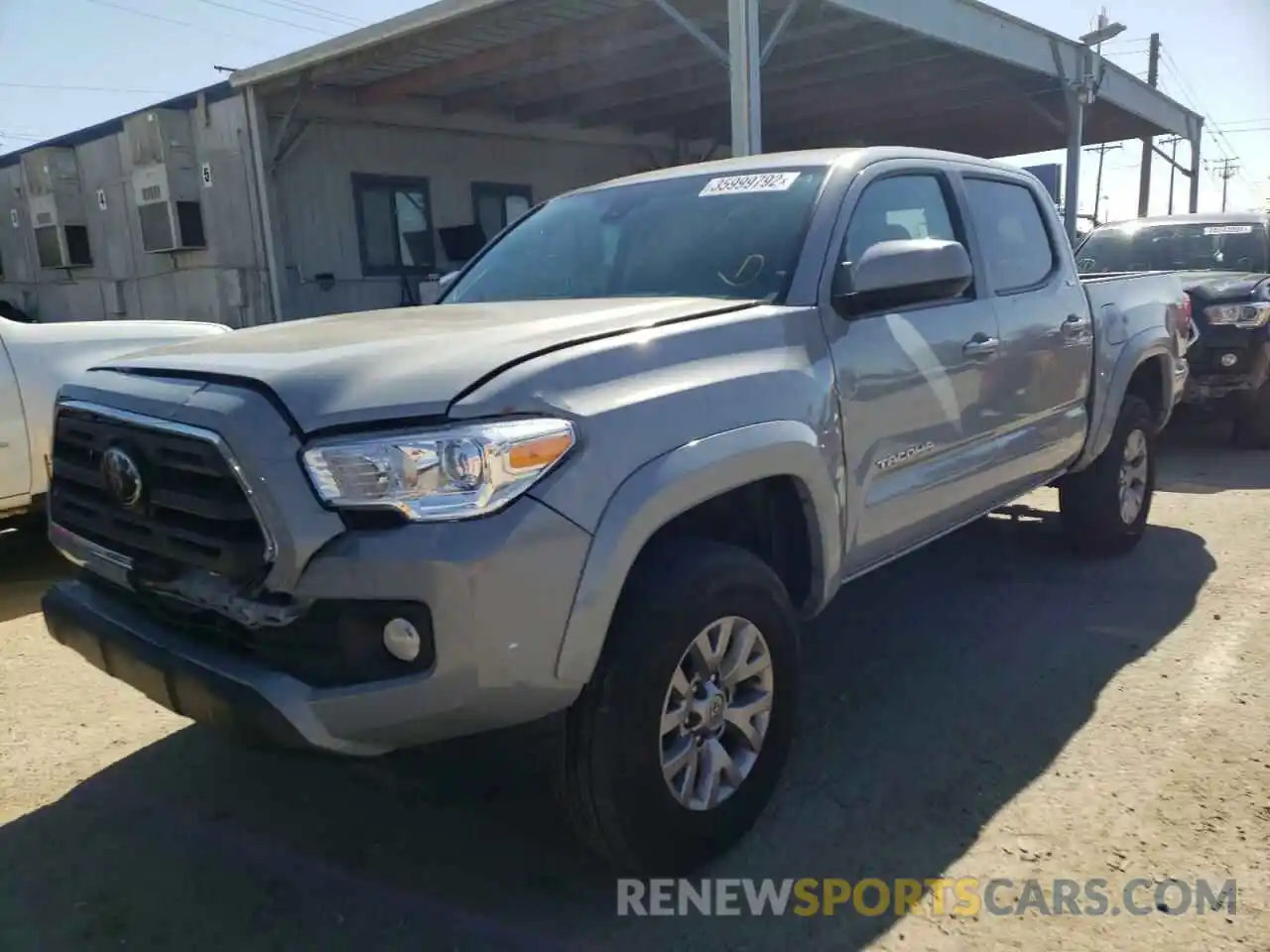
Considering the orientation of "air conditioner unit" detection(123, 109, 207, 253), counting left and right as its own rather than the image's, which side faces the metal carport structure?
left

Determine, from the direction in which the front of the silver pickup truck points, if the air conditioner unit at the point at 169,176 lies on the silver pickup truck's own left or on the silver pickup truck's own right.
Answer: on the silver pickup truck's own right

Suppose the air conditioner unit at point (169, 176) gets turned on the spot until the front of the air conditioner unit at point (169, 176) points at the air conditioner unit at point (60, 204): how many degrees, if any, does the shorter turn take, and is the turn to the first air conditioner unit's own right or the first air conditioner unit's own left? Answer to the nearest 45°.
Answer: approximately 90° to the first air conditioner unit's own right

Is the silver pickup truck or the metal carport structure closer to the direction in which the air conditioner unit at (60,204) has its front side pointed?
the silver pickup truck

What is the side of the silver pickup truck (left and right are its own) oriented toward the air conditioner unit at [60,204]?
right

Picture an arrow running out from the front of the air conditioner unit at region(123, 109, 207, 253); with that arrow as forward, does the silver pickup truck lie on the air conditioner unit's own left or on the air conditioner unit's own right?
on the air conditioner unit's own left

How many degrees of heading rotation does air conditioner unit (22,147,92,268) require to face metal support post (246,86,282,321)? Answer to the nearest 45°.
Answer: approximately 90° to its left

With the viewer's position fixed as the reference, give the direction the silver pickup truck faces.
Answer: facing the viewer and to the left of the viewer

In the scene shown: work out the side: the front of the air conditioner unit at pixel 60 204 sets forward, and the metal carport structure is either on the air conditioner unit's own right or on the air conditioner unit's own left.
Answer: on the air conditioner unit's own left

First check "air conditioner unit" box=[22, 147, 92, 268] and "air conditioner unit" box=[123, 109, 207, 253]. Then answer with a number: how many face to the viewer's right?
0
